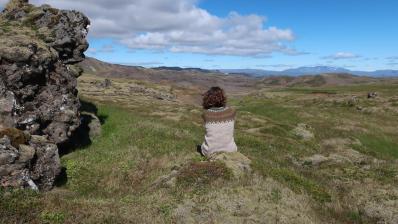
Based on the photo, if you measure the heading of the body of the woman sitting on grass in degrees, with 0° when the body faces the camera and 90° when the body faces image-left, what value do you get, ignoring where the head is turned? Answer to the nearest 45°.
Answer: approximately 180°

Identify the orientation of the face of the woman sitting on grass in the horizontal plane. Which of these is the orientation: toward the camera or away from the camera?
away from the camera

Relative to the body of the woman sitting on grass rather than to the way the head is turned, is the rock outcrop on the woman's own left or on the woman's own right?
on the woman's own left
